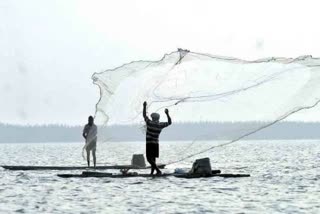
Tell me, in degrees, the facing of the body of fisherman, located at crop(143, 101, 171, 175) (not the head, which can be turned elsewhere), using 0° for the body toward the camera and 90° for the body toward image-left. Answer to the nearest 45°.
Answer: approximately 180°

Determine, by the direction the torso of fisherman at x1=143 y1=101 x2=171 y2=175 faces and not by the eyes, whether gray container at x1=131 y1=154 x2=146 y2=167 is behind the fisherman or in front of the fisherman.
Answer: in front

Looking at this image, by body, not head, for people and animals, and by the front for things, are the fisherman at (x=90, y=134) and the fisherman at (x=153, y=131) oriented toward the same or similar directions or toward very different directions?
very different directions

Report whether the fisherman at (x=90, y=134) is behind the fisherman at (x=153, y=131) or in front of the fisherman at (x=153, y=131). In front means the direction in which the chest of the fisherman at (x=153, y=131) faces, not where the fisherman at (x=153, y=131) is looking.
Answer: in front

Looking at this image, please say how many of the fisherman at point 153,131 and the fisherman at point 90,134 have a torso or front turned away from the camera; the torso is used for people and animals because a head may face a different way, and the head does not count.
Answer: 1

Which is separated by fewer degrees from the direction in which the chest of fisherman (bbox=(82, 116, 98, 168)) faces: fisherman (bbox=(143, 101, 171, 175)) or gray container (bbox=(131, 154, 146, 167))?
the fisherman
